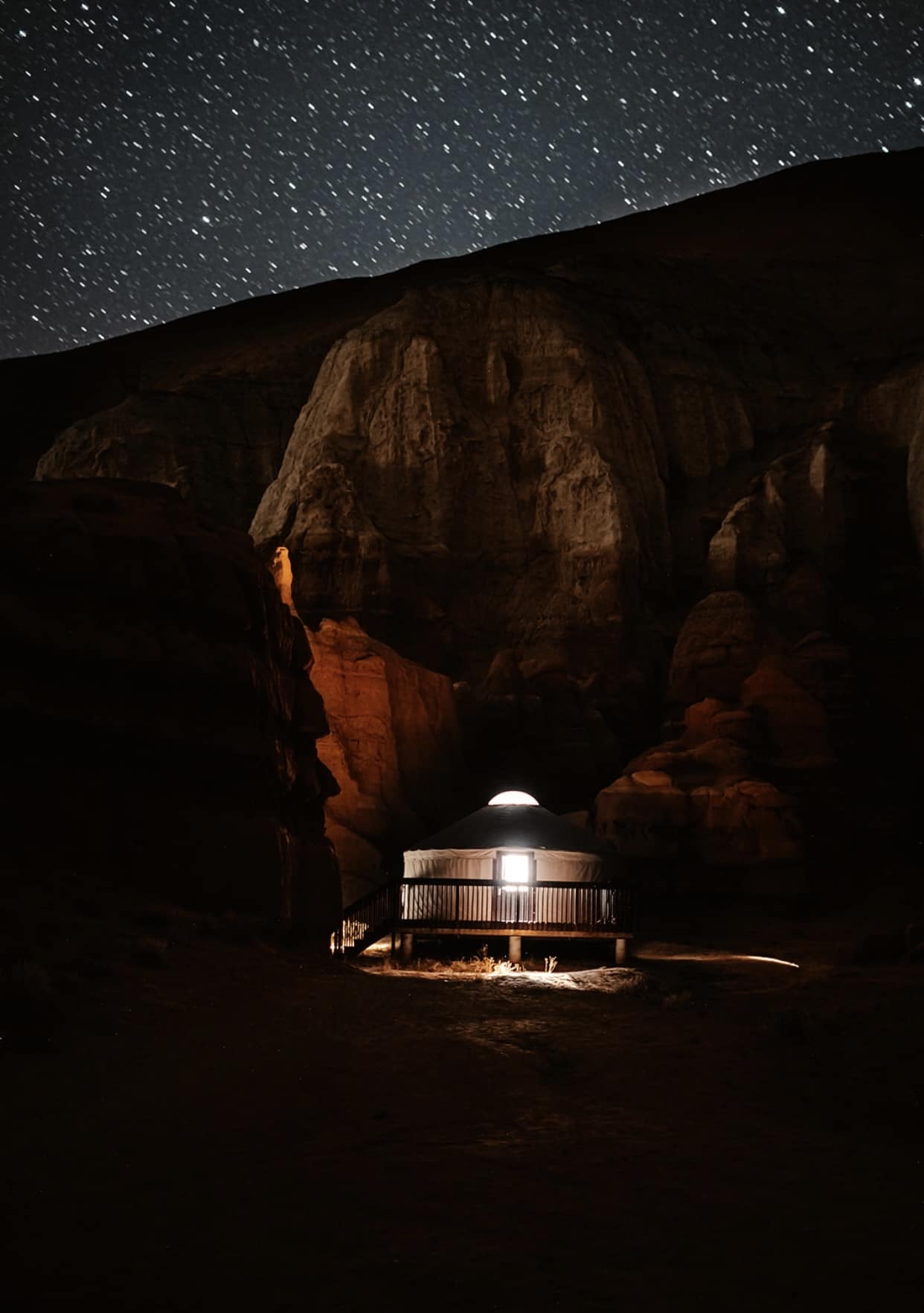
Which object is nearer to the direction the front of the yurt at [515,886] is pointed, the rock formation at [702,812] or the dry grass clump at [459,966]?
the dry grass clump

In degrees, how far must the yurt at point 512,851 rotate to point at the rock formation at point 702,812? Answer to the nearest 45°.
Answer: approximately 135° to its left

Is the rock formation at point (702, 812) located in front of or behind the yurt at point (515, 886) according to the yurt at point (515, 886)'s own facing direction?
behind

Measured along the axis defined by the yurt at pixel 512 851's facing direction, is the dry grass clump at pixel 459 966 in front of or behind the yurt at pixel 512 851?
in front

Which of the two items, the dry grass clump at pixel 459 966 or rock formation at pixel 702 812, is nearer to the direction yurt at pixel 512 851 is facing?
the dry grass clump

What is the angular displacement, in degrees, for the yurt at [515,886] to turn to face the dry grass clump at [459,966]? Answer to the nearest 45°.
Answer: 0° — it already faces it

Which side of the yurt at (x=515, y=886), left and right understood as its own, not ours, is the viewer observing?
front
